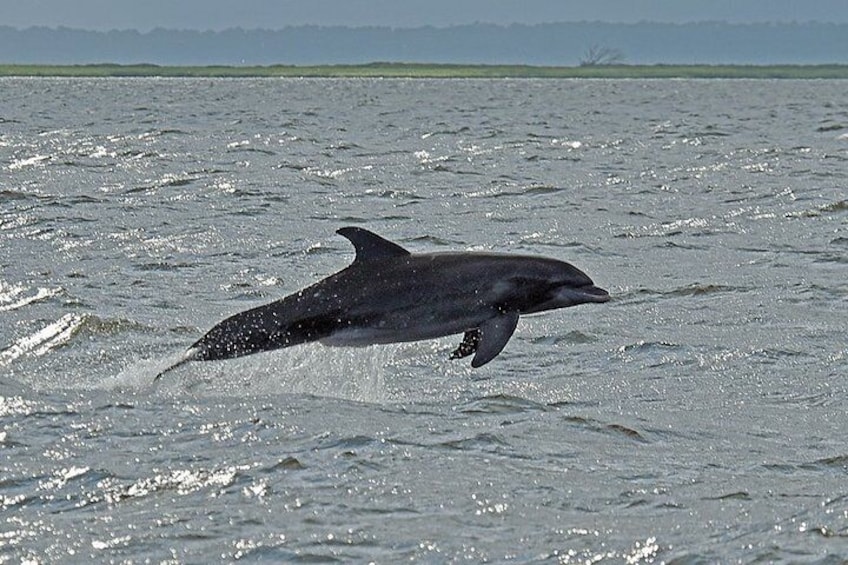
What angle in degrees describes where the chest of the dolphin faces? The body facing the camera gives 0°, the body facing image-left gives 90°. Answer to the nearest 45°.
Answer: approximately 270°
